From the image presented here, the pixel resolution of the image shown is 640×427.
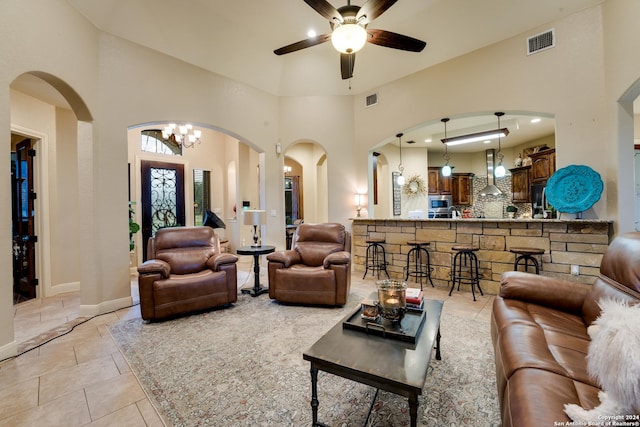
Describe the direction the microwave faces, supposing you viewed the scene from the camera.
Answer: facing the viewer

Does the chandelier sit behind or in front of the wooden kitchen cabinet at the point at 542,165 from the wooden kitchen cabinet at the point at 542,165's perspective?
in front

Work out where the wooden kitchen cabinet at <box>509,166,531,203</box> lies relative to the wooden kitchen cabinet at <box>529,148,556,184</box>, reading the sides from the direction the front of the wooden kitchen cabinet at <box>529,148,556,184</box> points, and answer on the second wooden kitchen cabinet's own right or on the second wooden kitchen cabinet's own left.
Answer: on the second wooden kitchen cabinet's own right

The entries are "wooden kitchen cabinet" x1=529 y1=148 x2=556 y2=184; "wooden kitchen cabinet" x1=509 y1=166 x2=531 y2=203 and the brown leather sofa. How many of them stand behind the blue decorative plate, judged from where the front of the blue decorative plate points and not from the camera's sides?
2

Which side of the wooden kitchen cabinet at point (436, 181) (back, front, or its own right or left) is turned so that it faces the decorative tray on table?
front

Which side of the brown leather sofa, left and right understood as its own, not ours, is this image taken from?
left

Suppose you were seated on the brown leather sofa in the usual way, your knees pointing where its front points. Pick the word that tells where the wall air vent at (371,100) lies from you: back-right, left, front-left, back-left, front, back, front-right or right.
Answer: front-right

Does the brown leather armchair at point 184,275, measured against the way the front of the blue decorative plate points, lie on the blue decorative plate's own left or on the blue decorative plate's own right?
on the blue decorative plate's own right

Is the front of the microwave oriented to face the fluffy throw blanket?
yes

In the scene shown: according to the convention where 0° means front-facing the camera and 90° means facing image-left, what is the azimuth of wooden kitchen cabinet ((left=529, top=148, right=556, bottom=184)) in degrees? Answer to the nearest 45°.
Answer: approximately 45°

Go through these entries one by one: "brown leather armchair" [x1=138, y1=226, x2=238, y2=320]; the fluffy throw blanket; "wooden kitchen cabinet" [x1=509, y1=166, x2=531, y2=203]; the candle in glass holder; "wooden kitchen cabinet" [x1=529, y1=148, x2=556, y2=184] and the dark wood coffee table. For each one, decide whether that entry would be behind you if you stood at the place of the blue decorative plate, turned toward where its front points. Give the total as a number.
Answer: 2

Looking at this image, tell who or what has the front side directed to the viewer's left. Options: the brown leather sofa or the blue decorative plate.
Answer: the brown leather sofa

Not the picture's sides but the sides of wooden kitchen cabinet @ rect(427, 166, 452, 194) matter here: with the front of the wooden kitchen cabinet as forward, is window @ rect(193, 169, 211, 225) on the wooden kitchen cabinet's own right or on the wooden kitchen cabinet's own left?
on the wooden kitchen cabinet's own right

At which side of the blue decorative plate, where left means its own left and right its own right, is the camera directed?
front

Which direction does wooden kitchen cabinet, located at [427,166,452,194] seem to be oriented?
toward the camera
